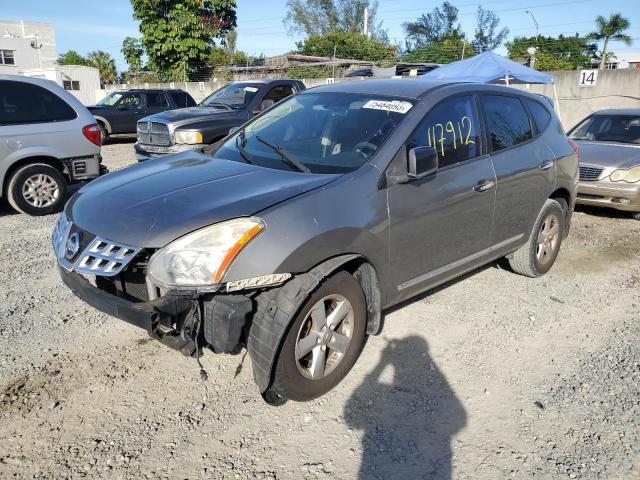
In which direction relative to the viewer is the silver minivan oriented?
to the viewer's left

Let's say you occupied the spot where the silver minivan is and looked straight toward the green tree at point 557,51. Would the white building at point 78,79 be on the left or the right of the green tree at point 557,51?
left

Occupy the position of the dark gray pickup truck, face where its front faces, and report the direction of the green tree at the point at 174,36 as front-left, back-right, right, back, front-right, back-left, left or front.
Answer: back-right

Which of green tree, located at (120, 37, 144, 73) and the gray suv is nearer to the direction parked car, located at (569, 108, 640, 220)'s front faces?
the gray suv

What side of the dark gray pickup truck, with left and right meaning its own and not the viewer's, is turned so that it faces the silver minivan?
front

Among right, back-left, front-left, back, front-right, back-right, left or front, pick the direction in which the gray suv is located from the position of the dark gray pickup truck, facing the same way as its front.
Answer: front-left

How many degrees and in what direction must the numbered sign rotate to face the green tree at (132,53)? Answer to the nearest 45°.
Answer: approximately 135° to its right

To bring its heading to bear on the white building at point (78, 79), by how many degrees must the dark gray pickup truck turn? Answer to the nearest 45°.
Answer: approximately 135° to its right

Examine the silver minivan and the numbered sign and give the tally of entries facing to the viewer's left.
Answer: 1
